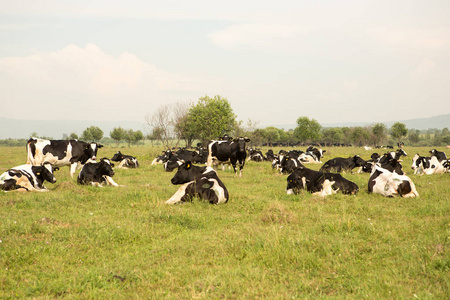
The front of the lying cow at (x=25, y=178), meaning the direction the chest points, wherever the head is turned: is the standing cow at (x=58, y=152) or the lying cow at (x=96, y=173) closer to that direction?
the lying cow

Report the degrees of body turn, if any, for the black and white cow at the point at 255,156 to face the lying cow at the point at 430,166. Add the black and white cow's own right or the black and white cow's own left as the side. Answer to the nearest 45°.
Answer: approximately 135° to the black and white cow's own left

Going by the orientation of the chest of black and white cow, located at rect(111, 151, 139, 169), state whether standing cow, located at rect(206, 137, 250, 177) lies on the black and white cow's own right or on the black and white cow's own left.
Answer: on the black and white cow's own left

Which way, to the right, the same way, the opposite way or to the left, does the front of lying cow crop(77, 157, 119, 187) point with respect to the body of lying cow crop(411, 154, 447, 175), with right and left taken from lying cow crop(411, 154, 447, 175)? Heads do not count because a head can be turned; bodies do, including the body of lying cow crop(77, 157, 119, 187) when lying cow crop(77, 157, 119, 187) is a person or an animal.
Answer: the opposite way

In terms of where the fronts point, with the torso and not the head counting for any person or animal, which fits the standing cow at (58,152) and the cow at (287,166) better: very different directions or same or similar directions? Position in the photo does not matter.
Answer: very different directions

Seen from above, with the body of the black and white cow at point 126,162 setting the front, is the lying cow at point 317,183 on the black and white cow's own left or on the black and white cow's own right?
on the black and white cow's own left

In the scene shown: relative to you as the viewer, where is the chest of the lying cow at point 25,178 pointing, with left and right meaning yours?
facing to the right of the viewer

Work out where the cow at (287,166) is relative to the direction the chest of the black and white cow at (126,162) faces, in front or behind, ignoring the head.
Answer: behind
